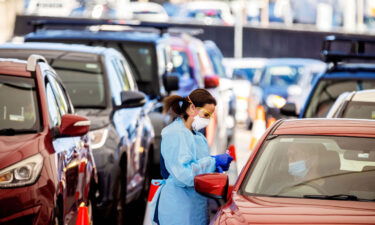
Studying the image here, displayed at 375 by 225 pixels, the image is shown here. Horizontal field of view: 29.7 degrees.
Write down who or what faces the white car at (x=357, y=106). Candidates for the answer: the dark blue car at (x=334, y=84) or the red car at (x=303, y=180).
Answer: the dark blue car

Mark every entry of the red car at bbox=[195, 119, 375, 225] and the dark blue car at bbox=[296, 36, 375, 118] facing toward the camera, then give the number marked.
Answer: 2

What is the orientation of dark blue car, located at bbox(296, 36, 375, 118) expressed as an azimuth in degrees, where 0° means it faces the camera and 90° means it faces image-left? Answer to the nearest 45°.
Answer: approximately 0°

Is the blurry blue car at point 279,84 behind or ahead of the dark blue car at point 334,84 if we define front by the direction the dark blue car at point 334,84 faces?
behind

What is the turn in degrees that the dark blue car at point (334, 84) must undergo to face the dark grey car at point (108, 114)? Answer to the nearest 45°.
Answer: approximately 45° to its right

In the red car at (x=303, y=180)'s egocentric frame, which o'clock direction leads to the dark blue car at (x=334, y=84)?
The dark blue car is roughly at 6 o'clock from the red car.

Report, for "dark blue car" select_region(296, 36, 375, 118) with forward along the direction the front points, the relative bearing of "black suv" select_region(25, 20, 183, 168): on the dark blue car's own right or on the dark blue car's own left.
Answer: on the dark blue car's own right

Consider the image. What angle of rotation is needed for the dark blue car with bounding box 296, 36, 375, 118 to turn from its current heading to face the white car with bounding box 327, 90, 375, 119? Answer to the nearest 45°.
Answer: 0° — it already faces it

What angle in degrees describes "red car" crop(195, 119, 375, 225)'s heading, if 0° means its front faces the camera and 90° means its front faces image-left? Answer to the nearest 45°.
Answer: approximately 0°

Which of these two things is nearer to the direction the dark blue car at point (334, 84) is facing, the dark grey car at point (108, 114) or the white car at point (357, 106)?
the white car

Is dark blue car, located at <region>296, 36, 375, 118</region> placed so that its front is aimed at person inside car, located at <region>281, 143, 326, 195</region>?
yes
